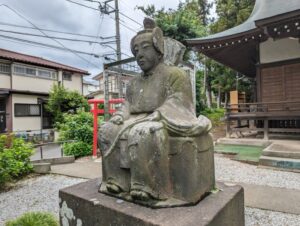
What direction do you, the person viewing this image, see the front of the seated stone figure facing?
facing the viewer and to the left of the viewer

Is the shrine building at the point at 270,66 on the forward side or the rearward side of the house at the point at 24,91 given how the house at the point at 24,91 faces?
on the forward side

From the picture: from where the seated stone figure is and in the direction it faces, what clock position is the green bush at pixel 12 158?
The green bush is roughly at 3 o'clock from the seated stone figure.

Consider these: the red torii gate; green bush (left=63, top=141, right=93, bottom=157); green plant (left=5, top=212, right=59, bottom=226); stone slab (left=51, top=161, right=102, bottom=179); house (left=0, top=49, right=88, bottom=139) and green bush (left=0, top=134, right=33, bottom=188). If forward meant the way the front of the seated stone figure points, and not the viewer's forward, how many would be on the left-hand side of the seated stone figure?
0

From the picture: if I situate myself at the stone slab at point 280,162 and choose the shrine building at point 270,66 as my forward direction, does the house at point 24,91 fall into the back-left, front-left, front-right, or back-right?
front-left

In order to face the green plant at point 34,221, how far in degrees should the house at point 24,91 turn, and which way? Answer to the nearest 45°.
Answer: approximately 45° to its right

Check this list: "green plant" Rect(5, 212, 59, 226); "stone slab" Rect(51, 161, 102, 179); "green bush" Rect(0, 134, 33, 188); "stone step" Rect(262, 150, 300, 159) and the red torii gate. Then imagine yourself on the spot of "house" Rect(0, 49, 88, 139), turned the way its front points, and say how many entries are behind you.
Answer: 0

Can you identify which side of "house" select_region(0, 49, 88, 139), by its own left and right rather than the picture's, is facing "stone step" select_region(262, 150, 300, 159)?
front

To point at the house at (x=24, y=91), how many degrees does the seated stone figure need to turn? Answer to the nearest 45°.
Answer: approximately 90° to its right

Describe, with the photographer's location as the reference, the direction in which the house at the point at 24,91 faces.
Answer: facing the viewer and to the right of the viewer

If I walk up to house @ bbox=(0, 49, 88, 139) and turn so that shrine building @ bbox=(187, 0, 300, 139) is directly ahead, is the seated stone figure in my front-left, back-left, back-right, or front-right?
front-right

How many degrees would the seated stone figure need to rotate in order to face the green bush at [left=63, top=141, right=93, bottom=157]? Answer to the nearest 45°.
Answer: approximately 90° to its right

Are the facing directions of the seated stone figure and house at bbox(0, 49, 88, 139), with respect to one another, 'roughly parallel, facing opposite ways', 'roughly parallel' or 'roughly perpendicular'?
roughly perpendicular

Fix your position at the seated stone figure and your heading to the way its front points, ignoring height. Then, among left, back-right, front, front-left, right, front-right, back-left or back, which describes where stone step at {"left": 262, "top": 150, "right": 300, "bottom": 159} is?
back

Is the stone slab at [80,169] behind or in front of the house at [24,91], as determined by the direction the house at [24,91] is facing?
in front

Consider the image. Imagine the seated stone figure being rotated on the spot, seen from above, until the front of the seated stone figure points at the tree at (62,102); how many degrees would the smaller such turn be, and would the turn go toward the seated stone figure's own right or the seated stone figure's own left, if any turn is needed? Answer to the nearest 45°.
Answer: approximately 90° to the seated stone figure's own right

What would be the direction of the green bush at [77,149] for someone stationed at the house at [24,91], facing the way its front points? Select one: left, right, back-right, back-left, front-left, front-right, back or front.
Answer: front-right

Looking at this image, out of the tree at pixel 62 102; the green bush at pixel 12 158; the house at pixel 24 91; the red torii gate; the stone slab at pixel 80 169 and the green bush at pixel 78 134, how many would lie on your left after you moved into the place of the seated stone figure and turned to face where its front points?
0

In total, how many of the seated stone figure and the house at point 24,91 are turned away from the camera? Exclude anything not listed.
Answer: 0

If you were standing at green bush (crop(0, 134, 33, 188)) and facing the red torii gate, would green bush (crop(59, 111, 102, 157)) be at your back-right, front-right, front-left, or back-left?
front-left
